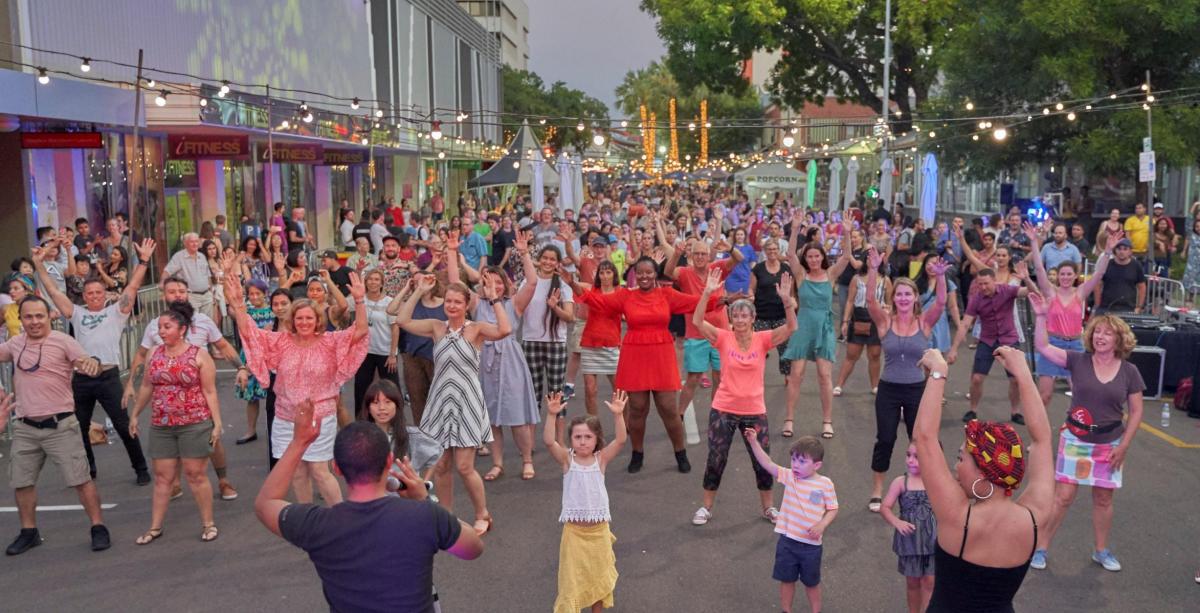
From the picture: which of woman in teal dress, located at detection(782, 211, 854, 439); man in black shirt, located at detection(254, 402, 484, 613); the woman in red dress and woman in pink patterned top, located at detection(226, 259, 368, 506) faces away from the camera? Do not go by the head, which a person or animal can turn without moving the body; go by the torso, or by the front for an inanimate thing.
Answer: the man in black shirt

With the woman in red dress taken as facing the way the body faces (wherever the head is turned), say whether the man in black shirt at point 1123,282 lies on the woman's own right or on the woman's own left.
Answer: on the woman's own left

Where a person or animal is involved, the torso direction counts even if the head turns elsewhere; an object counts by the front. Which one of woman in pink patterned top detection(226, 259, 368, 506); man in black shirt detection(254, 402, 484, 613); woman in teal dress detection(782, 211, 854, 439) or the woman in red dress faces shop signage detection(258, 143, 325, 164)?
the man in black shirt

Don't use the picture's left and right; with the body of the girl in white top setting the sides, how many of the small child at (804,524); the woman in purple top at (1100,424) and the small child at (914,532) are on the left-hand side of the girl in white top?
3

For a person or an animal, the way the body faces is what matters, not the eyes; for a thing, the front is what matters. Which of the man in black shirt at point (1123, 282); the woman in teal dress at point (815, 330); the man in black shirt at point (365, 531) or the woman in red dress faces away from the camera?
the man in black shirt at point (365, 531)

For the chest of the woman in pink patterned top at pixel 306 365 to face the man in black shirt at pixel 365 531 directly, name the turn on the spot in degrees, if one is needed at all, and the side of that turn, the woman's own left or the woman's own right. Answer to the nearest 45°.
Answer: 0° — they already face them

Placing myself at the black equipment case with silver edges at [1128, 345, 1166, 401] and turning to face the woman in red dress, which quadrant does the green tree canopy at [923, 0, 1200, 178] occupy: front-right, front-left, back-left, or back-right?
back-right

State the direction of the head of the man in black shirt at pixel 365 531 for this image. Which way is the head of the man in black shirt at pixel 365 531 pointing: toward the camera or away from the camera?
away from the camera

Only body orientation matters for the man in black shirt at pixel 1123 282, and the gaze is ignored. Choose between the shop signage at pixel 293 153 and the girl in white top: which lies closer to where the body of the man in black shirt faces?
the girl in white top

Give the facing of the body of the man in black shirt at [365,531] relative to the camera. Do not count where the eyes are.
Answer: away from the camera

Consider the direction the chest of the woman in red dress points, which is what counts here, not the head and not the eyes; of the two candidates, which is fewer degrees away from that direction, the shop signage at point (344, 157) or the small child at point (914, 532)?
the small child

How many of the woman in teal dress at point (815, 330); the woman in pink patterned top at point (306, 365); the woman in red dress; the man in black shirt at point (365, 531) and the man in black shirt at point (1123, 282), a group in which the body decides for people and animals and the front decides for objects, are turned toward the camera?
4

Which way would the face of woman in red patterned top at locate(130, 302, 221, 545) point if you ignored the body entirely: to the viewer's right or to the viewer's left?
to the viewer's left

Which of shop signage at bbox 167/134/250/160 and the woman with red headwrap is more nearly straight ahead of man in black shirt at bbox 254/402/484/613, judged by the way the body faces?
the shop signage

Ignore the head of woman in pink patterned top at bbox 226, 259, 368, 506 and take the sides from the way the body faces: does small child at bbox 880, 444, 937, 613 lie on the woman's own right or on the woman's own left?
on the woman's own left

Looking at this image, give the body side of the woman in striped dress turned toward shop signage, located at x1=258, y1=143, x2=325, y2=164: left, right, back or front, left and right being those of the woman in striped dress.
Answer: back
